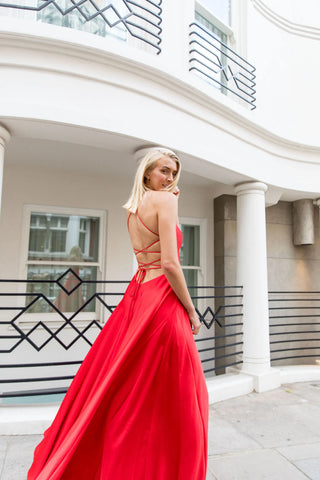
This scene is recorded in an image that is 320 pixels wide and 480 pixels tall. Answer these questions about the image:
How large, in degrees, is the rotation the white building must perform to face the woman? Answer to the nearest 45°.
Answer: approximately 45° to its left

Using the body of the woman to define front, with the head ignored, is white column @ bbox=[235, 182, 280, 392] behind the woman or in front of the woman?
in front

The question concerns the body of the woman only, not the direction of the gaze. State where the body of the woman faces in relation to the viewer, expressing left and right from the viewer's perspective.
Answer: facing away from the viewer and to the right of the viewer

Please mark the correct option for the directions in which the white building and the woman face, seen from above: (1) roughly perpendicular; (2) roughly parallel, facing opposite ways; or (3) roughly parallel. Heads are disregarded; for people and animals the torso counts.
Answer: roughly parallel, facing opposite ways
